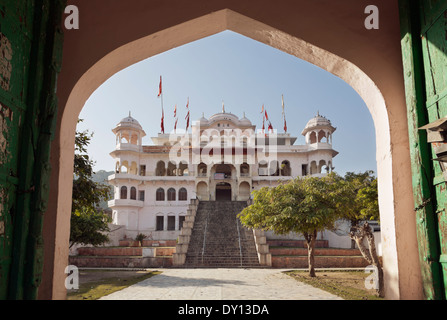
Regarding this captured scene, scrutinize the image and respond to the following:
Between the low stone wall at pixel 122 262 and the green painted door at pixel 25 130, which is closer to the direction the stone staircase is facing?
the green painted door

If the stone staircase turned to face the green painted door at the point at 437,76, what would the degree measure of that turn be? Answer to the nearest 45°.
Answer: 0° — it already faces it

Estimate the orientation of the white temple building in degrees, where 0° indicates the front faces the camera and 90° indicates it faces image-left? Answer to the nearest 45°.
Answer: approximately 0°

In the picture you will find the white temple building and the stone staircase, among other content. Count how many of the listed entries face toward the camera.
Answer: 2

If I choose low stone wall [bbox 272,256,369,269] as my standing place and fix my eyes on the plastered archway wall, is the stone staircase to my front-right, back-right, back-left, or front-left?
back-right

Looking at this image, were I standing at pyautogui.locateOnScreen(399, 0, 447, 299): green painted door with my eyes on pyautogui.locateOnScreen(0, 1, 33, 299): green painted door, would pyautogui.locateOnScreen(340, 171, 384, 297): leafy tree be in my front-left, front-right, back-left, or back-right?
back-right

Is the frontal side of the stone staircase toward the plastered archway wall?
yes
